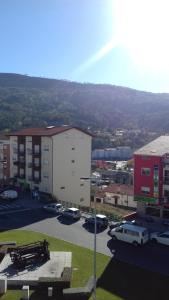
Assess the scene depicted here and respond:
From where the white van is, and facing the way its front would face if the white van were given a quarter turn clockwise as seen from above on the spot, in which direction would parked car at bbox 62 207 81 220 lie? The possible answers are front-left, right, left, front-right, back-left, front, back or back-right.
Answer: left
